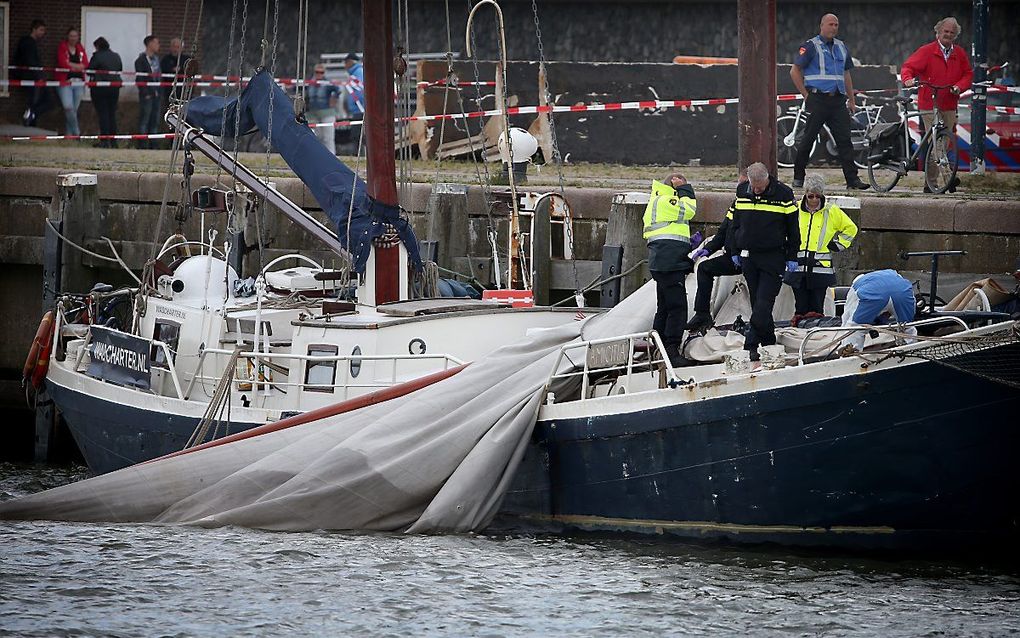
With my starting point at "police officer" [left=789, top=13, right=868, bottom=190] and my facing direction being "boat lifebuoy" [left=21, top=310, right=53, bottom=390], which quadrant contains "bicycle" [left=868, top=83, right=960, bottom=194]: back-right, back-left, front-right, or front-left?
back-left

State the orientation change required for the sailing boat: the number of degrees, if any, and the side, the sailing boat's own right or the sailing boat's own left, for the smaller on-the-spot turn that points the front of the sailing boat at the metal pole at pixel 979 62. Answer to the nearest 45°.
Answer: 0° — it already faces it

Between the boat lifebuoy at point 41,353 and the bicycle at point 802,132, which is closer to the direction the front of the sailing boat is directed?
the bicycle

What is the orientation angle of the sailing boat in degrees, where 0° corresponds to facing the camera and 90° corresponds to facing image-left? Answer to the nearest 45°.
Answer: approximately 270°

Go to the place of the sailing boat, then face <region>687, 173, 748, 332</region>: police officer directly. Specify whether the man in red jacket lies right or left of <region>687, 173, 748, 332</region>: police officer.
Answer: left
